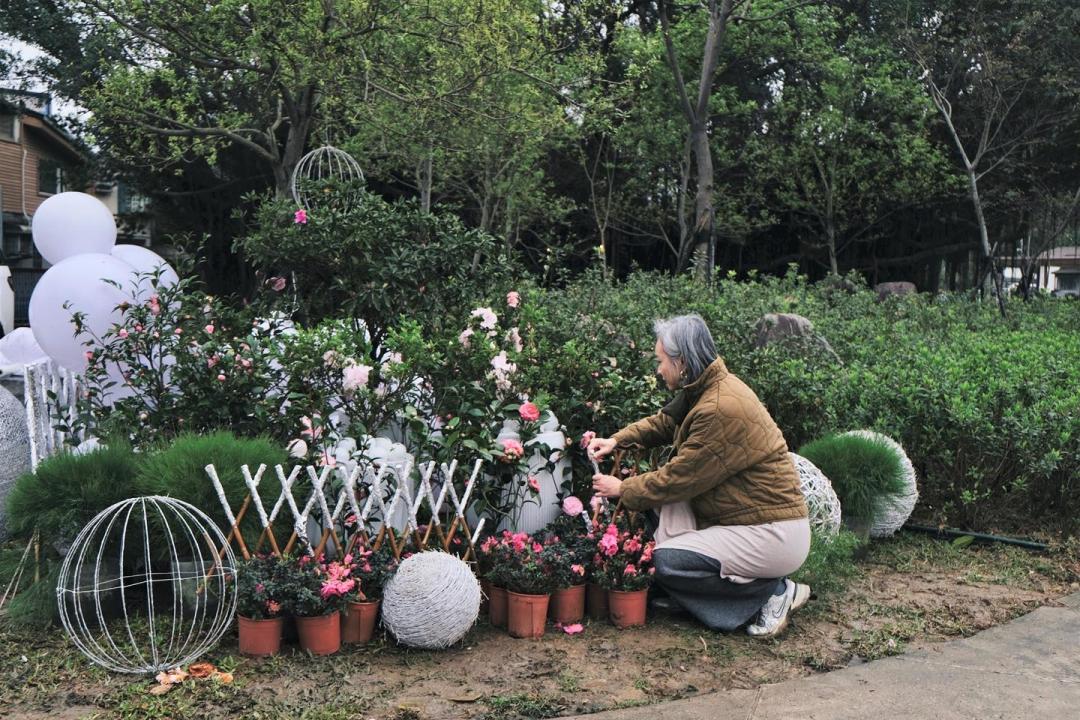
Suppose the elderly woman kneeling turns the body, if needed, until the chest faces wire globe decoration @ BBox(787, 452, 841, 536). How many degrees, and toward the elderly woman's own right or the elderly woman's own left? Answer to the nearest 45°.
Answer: approximately 135° to the elderly woman's own right

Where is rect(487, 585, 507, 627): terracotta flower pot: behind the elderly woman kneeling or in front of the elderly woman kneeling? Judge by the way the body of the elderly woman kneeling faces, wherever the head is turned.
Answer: in front

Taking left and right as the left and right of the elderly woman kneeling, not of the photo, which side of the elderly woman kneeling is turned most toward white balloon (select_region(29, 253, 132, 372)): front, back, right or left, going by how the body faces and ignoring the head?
front

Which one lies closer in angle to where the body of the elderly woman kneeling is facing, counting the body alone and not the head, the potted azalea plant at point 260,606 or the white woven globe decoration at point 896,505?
the potted azalea plant

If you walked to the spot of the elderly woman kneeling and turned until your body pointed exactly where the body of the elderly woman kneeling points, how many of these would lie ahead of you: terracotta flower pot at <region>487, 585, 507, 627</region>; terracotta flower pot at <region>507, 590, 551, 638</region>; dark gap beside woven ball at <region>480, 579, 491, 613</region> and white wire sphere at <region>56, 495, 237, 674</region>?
4

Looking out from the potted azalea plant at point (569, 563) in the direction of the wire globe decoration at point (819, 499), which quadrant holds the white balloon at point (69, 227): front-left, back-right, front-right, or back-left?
back-left

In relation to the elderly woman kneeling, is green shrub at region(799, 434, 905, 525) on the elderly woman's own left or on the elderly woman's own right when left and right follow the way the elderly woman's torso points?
on the elderly woman's own right

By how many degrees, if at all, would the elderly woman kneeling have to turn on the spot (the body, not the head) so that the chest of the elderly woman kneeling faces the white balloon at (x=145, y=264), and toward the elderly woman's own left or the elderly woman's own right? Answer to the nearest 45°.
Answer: approximately 45° to the elderly woman's own right

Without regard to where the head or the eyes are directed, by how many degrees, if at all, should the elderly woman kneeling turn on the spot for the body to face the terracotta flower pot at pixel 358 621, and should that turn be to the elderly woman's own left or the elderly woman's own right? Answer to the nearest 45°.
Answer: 0° — they already face it

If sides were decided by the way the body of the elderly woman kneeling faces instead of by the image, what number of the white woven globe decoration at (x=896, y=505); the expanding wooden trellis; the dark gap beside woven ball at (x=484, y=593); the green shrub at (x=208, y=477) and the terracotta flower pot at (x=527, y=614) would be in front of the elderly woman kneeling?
4

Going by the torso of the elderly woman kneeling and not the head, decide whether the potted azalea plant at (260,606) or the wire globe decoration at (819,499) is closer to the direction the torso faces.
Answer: the potted azalea plant

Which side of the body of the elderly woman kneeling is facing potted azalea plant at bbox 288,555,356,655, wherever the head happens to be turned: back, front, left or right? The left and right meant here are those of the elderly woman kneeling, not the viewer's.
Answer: front

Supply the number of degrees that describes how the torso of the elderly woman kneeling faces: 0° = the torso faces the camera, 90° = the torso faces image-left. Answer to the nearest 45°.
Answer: approximately 90°

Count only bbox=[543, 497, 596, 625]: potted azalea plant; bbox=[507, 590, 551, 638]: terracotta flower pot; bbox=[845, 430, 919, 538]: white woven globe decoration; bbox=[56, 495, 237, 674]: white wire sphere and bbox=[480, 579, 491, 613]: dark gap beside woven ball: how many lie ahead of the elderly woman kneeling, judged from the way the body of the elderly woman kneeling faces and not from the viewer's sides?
4

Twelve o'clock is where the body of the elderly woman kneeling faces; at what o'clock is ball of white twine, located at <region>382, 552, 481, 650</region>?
The ball of white twine is roughly at 11 o'clock from the elderly woman kneeling.

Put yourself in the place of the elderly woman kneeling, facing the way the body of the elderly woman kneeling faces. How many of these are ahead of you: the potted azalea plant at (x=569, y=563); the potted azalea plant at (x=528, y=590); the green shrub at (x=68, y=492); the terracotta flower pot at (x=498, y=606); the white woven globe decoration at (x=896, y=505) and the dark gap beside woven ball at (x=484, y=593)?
5

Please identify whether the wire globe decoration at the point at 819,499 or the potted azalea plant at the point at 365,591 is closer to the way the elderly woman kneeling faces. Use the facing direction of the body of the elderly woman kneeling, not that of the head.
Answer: the potted azalea plant

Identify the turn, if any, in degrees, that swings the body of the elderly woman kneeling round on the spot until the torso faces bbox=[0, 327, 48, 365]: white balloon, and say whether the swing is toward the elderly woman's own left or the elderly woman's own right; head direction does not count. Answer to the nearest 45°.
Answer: approximately 45° to the elderly woman's own right
